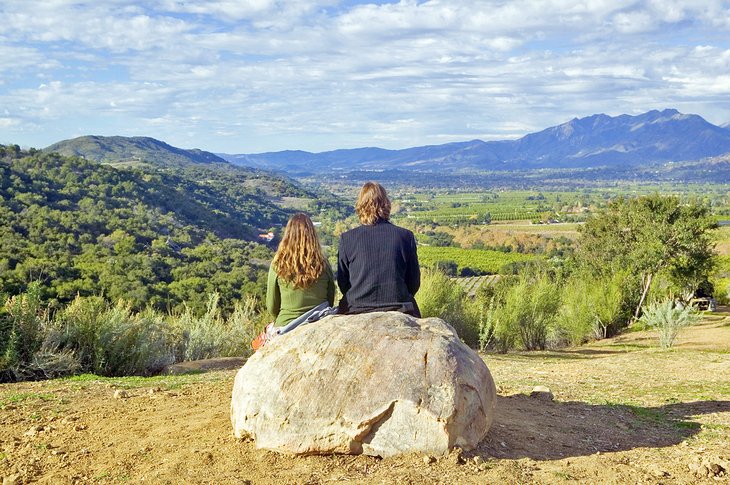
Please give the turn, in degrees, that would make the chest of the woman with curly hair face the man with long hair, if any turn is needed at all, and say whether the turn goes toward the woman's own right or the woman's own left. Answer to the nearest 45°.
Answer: approximately 90° to the woman's own right

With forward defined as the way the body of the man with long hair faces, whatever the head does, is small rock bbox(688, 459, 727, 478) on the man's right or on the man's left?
on the man's right

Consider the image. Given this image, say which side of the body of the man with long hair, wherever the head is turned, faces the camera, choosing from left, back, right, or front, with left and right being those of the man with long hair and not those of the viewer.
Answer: back

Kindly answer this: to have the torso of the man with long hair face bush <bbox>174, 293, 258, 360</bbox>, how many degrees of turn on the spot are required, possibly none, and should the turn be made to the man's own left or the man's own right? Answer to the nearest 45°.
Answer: approximately 45° to the man's own left

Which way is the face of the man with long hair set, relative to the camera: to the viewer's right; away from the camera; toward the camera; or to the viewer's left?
away from the camera

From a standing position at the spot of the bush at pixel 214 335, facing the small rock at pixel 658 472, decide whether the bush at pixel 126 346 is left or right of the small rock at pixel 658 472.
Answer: right

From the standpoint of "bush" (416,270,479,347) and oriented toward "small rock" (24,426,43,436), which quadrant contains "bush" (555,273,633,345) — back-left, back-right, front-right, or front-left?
back-left

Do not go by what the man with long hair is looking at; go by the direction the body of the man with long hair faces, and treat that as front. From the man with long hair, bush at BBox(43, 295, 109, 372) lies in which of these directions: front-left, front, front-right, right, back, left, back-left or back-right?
front-left

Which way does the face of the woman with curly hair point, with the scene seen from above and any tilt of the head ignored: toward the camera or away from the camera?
away from the camera

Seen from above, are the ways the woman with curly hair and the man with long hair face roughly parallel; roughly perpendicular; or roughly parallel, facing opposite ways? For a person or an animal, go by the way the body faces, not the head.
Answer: roughly parallel

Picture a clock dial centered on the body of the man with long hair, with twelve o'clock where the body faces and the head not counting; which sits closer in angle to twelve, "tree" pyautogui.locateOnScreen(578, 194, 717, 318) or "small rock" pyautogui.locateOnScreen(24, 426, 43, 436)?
the tree

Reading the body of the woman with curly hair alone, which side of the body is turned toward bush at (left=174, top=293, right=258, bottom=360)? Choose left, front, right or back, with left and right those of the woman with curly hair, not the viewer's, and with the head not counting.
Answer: front

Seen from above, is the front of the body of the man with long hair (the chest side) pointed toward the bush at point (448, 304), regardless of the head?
yes

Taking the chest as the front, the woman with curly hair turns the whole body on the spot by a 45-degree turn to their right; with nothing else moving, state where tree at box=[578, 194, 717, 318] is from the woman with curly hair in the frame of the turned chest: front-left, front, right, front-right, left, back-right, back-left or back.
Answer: front

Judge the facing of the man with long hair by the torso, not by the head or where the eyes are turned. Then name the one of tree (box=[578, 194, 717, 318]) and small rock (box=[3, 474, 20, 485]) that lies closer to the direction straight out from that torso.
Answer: the tree

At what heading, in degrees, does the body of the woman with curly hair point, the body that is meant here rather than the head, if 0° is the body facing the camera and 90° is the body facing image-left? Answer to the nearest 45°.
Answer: approximately 180°
